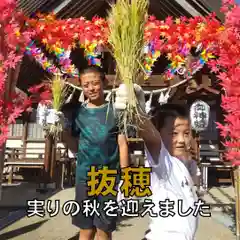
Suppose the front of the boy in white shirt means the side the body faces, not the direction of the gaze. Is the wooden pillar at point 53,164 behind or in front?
behind

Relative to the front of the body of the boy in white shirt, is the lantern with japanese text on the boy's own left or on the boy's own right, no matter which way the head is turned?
on the boy's own left

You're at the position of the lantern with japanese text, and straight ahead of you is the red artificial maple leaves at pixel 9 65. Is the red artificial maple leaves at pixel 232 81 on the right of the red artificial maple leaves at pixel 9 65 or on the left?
left

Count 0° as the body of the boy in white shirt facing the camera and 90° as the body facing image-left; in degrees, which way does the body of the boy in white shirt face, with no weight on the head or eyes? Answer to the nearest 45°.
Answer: approximately 315°

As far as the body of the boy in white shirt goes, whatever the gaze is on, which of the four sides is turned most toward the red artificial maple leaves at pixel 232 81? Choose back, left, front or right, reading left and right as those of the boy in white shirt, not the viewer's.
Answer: left

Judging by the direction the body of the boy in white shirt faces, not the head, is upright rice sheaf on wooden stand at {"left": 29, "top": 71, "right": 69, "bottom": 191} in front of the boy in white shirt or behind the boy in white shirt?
behind
